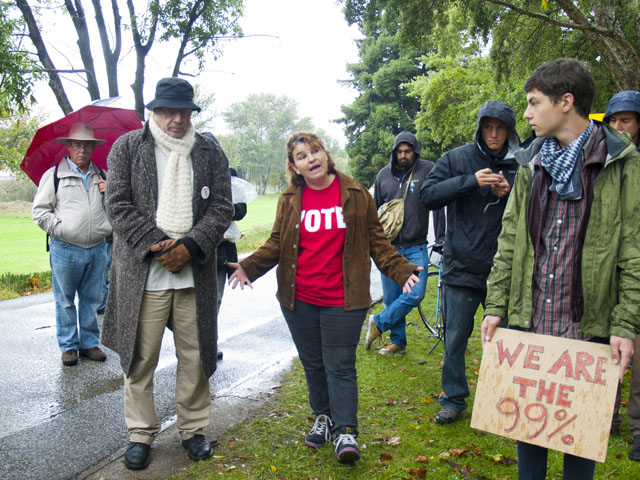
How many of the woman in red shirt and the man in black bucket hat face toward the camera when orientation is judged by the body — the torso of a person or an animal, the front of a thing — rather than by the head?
2

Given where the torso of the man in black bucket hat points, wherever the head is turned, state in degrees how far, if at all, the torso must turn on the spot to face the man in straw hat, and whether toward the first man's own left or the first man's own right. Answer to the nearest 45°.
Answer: approximately 180°

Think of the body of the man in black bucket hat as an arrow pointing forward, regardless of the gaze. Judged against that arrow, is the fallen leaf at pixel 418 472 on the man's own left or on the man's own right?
on the man's own left

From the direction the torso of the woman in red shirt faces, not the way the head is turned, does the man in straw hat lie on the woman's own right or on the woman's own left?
on the woman's own right

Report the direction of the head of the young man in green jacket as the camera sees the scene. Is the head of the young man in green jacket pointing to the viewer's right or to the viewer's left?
to the viewer's left
